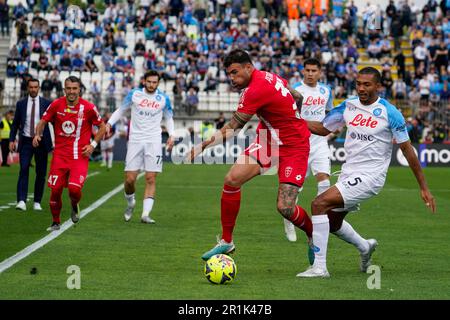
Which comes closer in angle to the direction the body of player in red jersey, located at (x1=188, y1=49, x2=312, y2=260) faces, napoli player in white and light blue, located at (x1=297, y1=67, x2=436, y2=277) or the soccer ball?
the soccer ball

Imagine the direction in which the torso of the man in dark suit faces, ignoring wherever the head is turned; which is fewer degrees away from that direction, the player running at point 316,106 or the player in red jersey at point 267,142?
the player in red jersey

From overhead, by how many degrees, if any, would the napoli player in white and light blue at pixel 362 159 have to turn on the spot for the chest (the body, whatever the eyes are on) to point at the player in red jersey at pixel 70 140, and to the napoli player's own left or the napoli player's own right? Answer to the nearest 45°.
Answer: approximately 90° to the napoli player's own right

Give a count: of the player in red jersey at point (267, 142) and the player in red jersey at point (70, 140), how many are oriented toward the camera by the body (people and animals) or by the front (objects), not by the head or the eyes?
1

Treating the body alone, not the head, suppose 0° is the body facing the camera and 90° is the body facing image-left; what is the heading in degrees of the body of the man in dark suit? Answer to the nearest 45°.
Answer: approximately 0°
